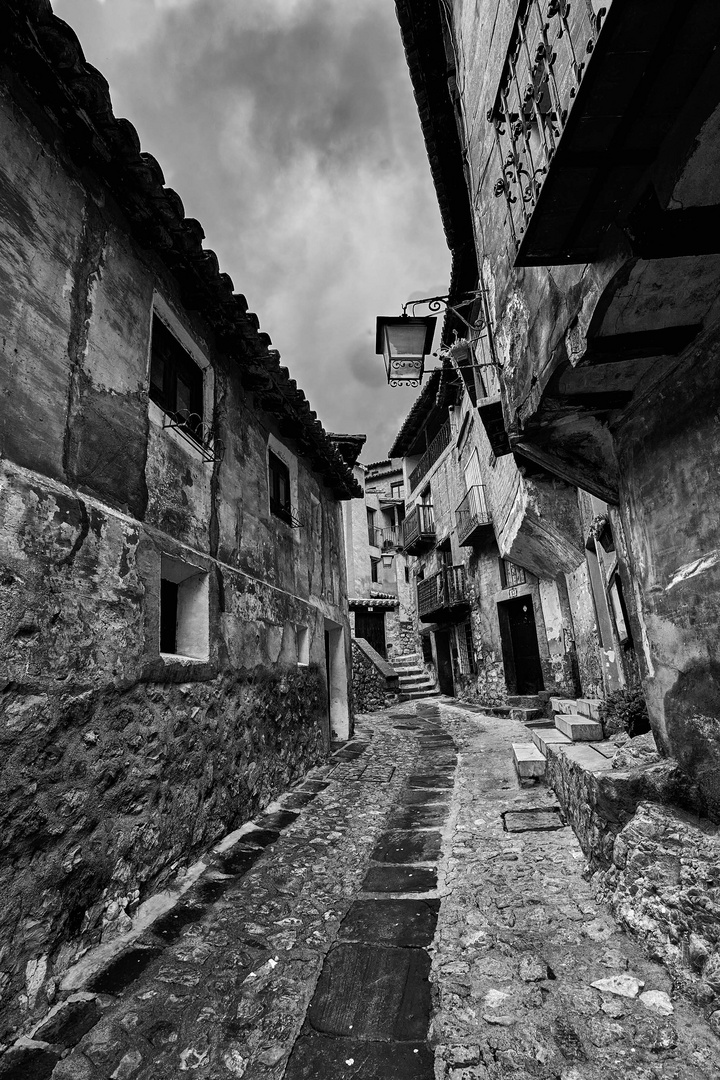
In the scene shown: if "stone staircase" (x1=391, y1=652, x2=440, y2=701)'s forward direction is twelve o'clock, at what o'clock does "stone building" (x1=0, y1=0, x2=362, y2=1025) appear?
The stone building is roughly at 12 o'clock from the stone staircase.

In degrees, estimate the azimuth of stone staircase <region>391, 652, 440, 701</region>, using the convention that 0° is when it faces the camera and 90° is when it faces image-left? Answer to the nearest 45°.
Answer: approximately 0°

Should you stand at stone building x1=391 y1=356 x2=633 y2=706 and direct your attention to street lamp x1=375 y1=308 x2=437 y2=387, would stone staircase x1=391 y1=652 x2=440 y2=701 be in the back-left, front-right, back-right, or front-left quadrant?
back-right

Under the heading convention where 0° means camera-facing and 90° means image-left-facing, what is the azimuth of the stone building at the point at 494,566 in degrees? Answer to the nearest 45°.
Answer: approximately 45°

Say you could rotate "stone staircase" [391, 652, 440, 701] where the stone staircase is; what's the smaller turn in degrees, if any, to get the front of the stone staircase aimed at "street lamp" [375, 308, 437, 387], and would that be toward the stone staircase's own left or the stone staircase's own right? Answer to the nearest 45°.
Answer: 0° — it already faces it

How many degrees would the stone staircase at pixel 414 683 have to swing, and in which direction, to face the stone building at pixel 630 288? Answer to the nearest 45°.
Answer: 0° — it already faces it

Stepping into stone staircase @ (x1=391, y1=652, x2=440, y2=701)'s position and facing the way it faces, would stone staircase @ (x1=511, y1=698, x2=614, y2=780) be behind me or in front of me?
in front
